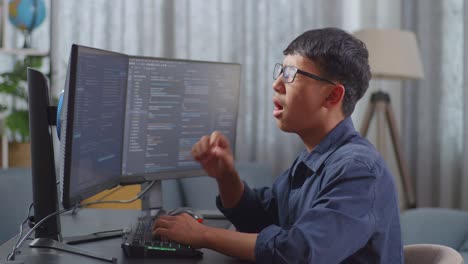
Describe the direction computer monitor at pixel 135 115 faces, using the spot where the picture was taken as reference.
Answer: facing the viewer and to the right of the viewer

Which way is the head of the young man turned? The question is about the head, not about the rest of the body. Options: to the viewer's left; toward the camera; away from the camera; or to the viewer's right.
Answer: to the viewer's left

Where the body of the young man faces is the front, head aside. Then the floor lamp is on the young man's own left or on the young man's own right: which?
on the young man's own right

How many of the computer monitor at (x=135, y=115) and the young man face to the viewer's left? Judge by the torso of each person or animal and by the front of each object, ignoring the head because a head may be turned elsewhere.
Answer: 1

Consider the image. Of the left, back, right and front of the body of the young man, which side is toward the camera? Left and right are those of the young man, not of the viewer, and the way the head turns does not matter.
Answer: left

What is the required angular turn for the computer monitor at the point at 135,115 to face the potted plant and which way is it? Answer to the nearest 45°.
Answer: approximately 135° to its left

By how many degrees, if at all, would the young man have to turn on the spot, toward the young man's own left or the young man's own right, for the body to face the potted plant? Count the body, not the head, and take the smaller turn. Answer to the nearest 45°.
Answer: approximately 45° to the young man's own right

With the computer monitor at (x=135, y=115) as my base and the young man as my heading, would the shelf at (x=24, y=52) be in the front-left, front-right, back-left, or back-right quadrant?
back-left

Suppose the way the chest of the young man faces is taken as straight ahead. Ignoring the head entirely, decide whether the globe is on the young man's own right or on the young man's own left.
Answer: on the young man's own right
